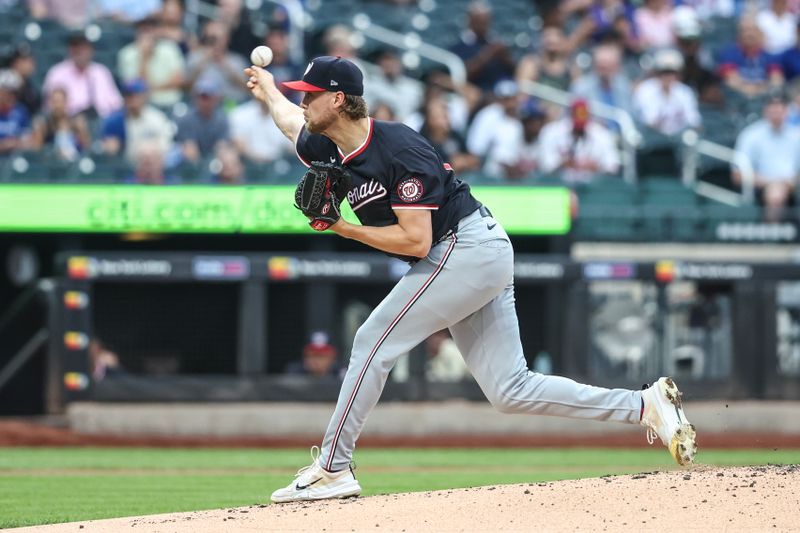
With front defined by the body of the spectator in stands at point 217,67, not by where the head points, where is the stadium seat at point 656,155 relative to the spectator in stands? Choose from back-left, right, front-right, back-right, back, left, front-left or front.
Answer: left

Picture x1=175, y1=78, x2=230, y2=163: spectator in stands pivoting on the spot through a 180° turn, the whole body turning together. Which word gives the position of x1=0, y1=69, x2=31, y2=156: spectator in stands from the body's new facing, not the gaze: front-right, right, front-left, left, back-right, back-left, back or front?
left

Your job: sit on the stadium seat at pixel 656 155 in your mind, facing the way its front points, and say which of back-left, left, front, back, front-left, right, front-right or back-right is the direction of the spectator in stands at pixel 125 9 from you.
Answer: right

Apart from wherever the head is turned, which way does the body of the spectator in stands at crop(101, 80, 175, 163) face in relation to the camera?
toward the camera

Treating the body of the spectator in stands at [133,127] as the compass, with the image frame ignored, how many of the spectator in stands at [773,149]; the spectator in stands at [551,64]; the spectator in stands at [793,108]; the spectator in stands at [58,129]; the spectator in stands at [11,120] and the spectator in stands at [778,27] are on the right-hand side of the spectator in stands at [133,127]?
2

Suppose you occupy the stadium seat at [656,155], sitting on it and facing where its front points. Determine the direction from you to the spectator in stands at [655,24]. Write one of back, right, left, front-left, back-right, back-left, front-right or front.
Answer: back

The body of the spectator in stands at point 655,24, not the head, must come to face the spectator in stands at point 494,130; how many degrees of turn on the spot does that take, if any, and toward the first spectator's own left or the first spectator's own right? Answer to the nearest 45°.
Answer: approximately 45° to the first spectator's own right

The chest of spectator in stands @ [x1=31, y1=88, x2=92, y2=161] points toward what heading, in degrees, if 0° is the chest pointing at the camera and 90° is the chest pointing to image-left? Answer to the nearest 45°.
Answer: approximately 0°

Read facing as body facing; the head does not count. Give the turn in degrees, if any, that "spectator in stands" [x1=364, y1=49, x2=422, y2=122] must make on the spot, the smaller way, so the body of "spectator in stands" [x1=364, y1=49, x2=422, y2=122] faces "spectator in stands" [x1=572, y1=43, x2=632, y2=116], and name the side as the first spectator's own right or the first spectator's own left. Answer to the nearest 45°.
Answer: approximately 90° to the first spectator's own left

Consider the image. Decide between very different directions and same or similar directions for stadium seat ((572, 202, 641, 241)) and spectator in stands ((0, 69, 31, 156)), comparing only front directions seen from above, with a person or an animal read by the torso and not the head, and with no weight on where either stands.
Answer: same or similar directions

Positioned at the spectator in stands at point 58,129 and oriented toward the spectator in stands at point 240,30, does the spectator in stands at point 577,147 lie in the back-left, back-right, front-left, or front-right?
front-right

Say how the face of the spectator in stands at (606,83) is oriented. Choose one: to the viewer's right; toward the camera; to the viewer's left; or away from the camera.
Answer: toward the camera

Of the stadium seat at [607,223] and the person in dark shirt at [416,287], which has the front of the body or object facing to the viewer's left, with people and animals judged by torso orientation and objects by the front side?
the person in dark shirt

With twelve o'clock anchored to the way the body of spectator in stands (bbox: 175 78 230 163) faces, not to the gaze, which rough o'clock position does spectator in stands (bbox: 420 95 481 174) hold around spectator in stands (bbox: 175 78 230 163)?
spectator in stands (bbox: 420 95 481 174) is roughly at 9 o'clock from spectator in stands (bbox: 175 78 230 163).

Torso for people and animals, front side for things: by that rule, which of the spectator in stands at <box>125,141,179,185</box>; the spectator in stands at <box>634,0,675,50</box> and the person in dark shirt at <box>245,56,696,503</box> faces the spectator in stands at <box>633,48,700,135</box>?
the spectator in stands at <box>634,0,675,50</box>

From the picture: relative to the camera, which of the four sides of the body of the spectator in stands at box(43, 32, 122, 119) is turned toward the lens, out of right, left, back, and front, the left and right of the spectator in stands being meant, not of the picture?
front
